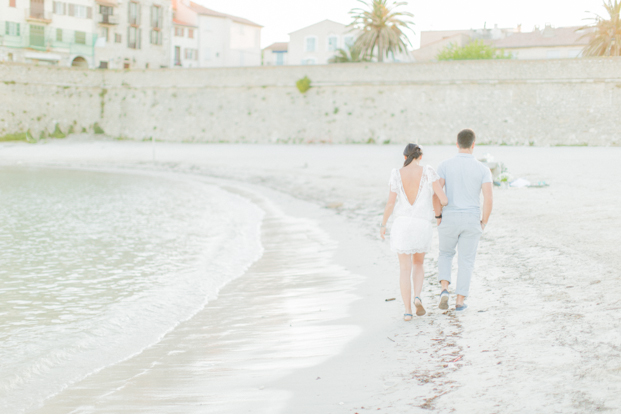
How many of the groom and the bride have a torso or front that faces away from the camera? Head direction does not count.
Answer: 2

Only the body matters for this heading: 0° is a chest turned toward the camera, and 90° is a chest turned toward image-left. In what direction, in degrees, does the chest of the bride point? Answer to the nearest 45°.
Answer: approximately 180°

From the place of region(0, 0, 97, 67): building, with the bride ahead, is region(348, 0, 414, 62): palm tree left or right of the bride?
left

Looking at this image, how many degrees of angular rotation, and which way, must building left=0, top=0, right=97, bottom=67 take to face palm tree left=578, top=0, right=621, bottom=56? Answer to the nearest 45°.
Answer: approximately 45° to its left

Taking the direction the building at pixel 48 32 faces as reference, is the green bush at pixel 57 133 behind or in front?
in front

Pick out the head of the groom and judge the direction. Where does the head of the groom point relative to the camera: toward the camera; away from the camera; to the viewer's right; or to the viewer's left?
away from the camera

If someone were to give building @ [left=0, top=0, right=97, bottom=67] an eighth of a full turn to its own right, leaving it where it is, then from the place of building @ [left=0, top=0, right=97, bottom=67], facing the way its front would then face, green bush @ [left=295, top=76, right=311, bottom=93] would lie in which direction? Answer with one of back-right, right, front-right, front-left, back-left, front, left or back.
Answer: left

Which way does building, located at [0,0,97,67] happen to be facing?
toward the camera

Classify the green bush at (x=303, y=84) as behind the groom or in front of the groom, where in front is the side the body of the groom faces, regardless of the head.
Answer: in front

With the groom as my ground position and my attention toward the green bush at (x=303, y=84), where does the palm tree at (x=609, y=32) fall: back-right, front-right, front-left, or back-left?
front-right

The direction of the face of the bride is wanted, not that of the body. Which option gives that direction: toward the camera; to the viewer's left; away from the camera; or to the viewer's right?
away from the camera

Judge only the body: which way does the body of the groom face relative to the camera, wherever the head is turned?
away from the camera

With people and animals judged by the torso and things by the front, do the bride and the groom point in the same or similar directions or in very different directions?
same or similar directions

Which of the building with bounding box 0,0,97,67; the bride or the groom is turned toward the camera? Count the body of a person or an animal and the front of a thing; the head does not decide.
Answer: the building
